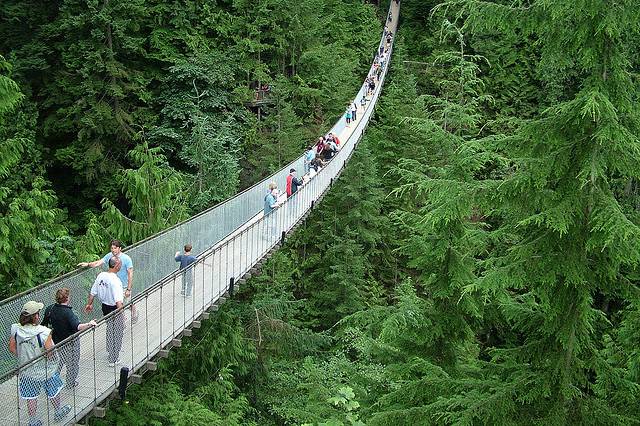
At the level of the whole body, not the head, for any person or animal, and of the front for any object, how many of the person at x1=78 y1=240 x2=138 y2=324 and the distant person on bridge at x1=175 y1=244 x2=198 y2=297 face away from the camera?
1

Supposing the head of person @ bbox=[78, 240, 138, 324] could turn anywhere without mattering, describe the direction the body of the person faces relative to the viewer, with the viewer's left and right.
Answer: facing the viewer and to the left of the viewer

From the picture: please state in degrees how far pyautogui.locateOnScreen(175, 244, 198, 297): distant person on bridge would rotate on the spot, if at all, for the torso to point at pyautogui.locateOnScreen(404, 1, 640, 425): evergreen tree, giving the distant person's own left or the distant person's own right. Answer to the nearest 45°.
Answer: approximately 135° to the distant person's own right

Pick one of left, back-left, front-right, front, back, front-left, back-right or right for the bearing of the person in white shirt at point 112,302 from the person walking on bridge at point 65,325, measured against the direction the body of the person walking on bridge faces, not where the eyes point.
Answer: front

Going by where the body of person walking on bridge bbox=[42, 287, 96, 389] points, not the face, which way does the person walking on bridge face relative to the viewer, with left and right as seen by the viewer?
facing away from the viewer and to the right of the viewer

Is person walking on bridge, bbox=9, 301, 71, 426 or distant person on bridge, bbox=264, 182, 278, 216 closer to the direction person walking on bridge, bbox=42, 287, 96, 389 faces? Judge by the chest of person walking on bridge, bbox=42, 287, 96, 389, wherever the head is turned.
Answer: the distant person on bridge

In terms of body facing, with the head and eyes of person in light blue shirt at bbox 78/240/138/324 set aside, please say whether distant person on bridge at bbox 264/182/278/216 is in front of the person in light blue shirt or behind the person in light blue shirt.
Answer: behind

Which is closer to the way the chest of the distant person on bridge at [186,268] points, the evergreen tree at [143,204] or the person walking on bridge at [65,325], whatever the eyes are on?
the evergreen tree

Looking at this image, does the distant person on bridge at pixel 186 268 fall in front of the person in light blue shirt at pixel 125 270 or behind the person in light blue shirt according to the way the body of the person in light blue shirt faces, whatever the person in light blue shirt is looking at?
behind

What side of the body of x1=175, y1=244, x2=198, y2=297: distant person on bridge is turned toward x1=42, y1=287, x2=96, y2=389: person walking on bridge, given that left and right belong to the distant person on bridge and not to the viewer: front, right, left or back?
back

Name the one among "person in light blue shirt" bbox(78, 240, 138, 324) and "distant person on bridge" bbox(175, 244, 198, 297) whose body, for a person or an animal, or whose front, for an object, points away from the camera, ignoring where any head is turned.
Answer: the distant person on bridge

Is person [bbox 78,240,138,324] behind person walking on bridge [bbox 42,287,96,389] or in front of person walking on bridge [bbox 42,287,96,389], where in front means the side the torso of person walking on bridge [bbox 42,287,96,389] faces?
in front

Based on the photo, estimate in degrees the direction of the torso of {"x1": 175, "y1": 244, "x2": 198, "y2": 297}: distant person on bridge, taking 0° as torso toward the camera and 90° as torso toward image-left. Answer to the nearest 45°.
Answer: approximately 180°

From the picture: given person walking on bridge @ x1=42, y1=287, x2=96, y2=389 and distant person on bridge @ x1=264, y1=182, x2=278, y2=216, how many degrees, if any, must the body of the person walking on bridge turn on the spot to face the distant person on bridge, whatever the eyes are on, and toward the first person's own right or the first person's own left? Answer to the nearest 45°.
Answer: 0° — they already face them

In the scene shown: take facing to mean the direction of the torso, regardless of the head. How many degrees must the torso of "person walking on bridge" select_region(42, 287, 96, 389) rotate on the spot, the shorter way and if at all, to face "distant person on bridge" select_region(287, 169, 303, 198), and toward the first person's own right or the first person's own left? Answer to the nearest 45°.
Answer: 0° — they already face them

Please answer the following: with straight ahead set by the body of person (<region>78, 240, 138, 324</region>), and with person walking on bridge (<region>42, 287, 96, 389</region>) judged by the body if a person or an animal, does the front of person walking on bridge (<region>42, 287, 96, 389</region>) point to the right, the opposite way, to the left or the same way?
the opposite way
